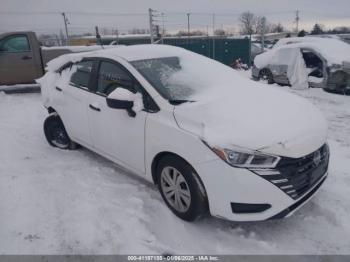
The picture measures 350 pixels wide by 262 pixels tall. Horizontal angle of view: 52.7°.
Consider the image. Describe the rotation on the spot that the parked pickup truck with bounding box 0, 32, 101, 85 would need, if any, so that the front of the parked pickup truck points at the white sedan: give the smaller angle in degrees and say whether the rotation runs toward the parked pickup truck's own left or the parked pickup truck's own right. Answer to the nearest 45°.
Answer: approximately 90° to the parked pickup truck's own left

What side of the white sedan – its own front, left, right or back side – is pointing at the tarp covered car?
left

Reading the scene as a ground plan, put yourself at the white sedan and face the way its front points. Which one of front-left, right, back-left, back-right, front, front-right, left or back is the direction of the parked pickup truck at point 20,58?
back

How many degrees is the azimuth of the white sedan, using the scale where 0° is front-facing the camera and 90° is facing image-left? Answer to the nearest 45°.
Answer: approximately 315°

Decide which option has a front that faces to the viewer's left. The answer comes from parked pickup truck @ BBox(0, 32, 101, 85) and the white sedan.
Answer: the parked pickup truck

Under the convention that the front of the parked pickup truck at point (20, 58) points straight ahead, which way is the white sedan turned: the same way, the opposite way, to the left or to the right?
to the left

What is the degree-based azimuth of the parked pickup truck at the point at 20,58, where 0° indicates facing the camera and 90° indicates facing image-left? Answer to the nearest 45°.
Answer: approximately 90°

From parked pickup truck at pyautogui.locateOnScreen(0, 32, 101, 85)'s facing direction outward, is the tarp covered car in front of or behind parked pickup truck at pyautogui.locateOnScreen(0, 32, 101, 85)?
behind

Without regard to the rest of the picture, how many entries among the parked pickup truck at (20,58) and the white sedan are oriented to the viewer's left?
1
